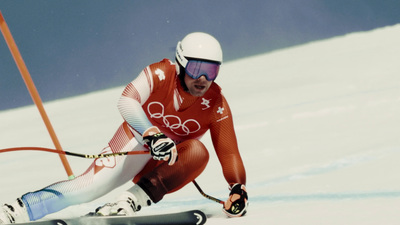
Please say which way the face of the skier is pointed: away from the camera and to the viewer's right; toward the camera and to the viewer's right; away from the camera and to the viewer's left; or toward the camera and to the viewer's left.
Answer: toward the camera and to the viewer's right

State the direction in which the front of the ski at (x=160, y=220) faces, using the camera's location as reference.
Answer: facing to the right of the viewer
